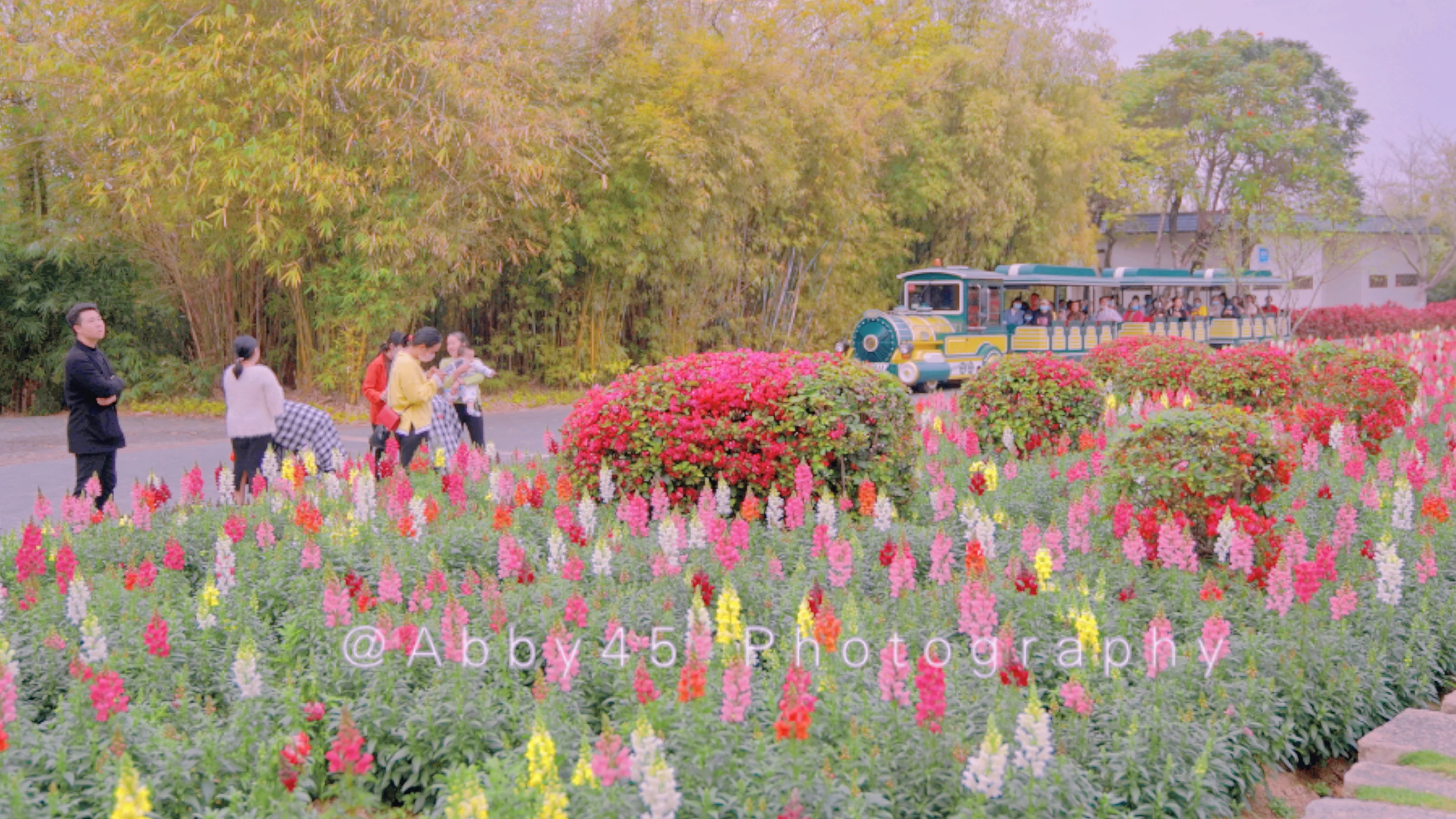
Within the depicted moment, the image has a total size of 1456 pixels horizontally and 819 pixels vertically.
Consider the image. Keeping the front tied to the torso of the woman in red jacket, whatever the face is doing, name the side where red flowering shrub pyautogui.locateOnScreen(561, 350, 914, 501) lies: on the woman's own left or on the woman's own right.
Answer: on the woman's own right

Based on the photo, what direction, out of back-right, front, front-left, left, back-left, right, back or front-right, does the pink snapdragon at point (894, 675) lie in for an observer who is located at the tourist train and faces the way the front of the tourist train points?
front-left

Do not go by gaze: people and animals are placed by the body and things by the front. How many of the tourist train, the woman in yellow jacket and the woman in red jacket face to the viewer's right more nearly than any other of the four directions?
2

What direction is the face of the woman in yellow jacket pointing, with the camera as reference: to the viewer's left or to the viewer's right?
to the viewer's right

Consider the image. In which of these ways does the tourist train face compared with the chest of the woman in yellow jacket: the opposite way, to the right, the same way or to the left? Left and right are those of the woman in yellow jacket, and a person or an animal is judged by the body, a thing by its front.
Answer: the opposite way

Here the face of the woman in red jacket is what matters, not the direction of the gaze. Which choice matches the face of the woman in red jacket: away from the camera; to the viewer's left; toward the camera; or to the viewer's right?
to the viewer's right

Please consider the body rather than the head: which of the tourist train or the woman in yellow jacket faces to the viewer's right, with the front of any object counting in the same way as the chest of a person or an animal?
the woman in yellow jacket

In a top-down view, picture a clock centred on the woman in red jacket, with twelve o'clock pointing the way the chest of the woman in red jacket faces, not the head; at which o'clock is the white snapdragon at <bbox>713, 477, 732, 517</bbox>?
The white snapdragon is roughly at 2 o'clock from the woman in red jacket.

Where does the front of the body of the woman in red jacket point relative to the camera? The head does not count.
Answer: to the viewer's right

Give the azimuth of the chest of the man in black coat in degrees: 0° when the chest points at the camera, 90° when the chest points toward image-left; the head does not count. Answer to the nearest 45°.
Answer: approximately 315°
